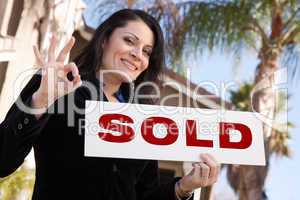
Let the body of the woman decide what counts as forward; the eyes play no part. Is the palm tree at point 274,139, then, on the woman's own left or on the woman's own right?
on the woman's own left

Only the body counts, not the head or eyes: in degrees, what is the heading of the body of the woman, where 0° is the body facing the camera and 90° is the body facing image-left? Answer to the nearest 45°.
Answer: approximately 315°
